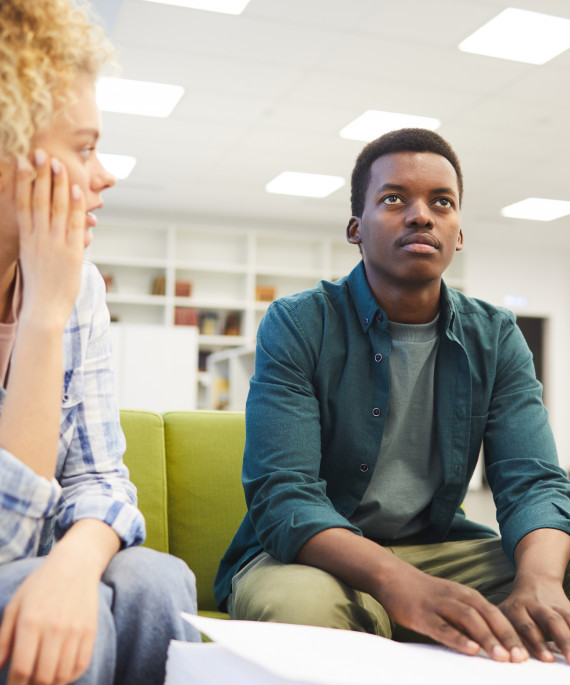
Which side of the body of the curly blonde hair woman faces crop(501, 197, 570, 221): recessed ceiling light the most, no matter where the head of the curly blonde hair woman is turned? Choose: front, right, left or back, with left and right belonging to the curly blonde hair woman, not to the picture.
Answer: left

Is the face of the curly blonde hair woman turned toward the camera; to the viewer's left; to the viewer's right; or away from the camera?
to the viewer's right

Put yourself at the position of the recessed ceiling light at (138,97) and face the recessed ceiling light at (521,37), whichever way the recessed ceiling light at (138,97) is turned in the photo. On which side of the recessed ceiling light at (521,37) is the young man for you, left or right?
right

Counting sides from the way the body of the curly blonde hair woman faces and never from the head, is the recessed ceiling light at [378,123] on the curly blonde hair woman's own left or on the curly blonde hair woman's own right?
on the curly blonde hair woman's own left

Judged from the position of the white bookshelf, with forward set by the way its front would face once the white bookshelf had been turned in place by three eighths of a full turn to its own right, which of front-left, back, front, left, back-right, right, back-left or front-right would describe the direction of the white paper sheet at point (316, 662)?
back-left

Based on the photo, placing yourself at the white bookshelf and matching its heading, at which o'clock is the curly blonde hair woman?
The curly blonde hair woman is roughly at 12 o'clock from the white bookshelf.

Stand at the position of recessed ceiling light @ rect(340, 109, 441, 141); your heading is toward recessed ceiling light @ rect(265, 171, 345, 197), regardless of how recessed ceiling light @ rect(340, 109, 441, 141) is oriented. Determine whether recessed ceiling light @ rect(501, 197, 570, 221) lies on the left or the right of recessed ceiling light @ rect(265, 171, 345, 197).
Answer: right

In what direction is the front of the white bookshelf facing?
toward the camera

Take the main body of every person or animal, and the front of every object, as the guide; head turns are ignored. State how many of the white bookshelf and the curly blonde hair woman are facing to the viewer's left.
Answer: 0

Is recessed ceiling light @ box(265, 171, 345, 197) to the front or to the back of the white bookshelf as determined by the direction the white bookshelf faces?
to the front

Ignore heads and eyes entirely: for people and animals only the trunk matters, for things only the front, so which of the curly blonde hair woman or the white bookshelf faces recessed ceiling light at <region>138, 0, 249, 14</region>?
the white bookshelf

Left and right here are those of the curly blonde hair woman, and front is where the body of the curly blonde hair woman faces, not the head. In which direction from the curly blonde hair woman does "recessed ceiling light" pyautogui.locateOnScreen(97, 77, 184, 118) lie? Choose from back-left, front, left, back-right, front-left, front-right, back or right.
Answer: back-left

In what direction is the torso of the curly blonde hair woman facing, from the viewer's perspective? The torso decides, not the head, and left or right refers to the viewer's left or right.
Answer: facing the viewer and to the right of the viewer

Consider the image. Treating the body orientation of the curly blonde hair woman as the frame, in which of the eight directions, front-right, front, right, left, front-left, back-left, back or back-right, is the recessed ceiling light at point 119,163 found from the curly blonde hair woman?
back-left

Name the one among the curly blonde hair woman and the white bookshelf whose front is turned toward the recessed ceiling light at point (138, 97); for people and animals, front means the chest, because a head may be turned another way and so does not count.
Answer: the white bookshelf
